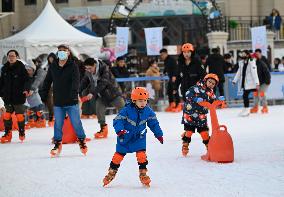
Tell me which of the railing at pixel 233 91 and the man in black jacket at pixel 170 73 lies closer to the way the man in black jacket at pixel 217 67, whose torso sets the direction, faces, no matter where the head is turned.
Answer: the railing

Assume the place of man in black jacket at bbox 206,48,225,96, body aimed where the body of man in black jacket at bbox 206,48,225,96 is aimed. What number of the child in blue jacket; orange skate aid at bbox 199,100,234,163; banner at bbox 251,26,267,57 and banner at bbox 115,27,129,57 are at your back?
2

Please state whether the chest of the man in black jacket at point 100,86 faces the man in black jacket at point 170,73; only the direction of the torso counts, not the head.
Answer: no

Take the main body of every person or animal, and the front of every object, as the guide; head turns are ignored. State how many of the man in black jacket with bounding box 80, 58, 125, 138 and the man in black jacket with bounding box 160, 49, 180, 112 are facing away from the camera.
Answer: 0

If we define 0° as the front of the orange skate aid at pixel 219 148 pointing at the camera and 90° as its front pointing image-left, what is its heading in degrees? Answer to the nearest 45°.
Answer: approximately 315°

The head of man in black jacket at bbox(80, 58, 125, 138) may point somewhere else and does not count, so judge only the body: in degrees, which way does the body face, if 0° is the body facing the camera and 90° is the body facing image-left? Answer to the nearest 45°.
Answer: approximately 45°
